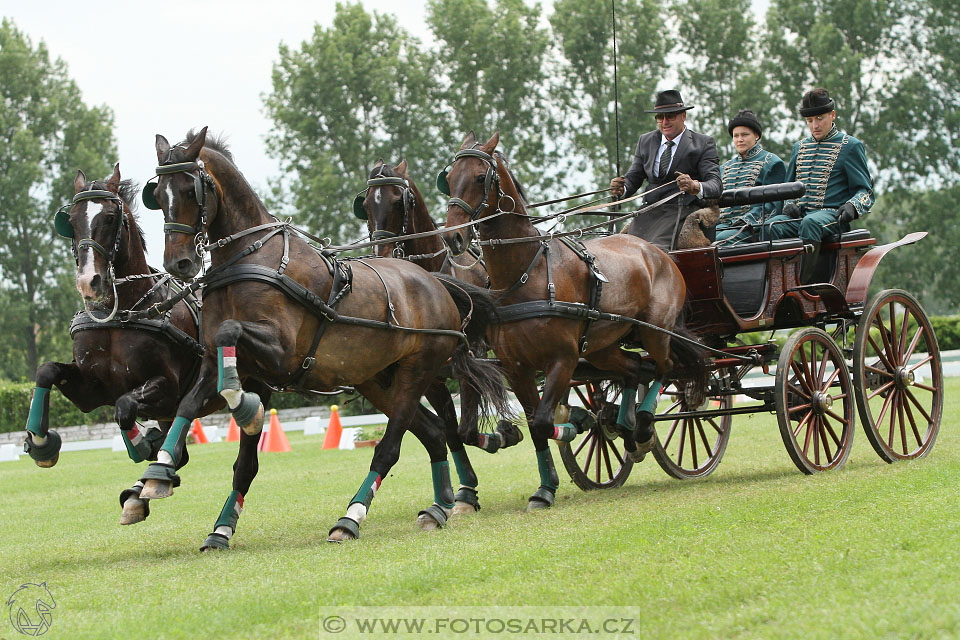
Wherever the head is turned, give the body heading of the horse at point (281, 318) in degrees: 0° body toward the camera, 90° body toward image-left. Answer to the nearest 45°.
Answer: approximately 45°

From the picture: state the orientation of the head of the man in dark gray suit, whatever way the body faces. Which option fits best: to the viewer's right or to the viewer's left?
to the viewer's left

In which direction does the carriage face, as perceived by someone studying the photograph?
facing the viewer and to the left of the viewer

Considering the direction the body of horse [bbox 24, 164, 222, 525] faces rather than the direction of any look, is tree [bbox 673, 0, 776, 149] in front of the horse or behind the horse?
behind

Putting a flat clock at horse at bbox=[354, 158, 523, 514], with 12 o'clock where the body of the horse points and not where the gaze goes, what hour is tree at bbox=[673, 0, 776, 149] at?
The tree is roughly at 5 o'clock from the horse.

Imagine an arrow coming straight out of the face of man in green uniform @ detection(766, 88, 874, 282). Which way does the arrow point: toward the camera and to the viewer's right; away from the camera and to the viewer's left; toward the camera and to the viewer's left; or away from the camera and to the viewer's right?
toward the camera and to the viewer's left

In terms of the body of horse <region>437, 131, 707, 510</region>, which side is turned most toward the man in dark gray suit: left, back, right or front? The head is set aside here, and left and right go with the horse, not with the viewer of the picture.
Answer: back

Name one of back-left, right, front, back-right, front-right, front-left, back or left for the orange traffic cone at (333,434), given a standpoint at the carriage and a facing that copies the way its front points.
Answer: right

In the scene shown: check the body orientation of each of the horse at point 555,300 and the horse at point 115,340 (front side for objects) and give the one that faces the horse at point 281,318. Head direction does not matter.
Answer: the horse at point 555,300

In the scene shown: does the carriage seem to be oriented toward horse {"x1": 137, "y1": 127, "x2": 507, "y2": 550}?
yes

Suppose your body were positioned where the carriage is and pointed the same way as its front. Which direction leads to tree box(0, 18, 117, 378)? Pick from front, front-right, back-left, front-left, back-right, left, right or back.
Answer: right

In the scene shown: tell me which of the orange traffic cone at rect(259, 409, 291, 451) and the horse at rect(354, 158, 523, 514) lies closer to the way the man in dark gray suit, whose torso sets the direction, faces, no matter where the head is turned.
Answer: the horse

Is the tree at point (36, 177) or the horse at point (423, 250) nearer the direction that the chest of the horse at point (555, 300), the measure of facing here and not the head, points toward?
the horse

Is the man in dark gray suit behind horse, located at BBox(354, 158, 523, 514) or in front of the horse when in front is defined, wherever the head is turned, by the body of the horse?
behind

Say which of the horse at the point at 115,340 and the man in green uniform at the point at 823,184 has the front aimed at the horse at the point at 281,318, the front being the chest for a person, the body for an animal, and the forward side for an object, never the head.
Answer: the man in green uniform
